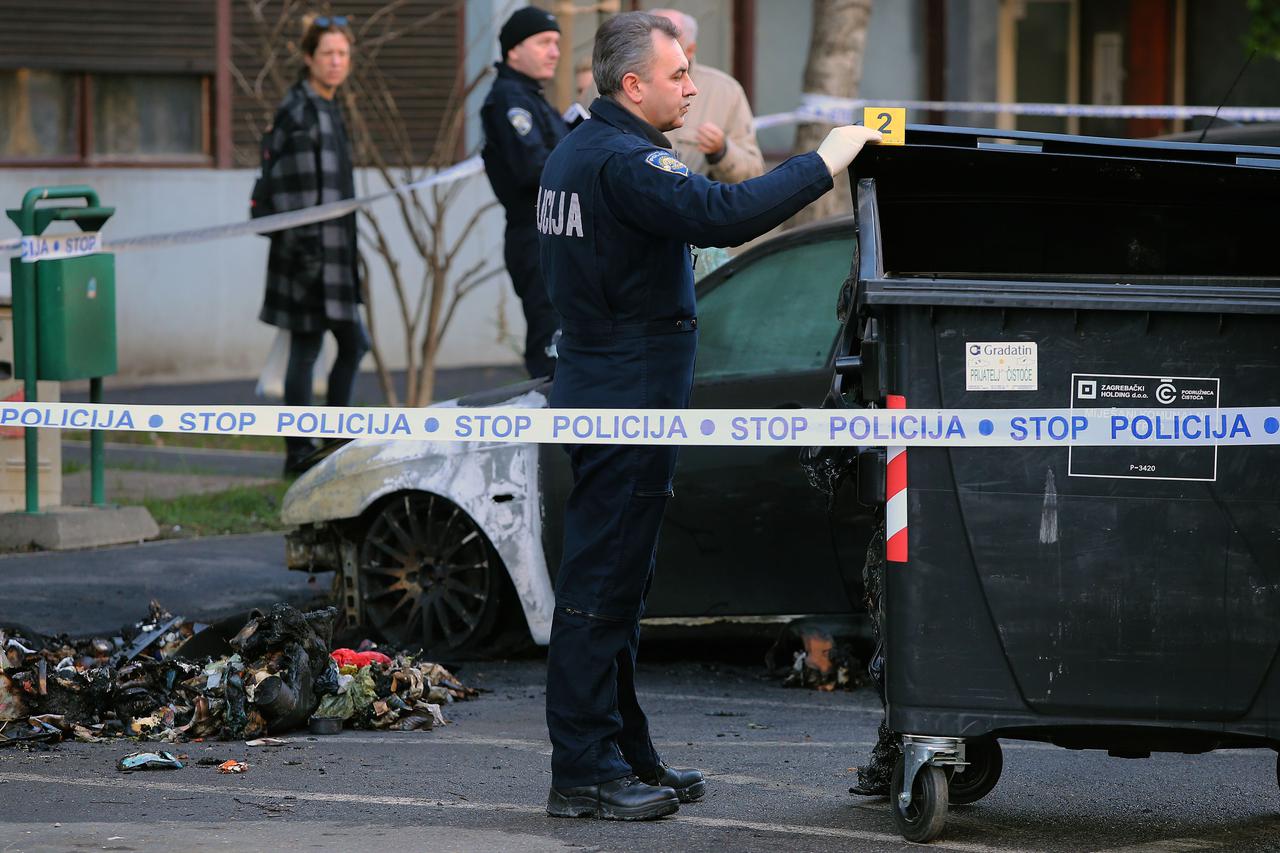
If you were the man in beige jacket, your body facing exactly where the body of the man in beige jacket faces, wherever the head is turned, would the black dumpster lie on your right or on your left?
on your left

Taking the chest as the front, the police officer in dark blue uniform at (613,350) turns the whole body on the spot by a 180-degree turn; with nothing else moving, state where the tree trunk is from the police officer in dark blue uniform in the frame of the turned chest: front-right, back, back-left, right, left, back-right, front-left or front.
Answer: right

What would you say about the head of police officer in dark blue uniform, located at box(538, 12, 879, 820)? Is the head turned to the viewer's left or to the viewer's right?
to the viewer's right

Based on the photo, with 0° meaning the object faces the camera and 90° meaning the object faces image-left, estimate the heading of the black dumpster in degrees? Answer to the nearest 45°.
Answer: approximately 0°

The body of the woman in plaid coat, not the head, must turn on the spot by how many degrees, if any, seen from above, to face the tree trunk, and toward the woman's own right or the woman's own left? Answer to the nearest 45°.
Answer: approximately 90° to the woman's own left

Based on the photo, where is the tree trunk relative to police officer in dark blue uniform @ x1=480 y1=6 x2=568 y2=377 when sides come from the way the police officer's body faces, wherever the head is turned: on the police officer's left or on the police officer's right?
on the police officer's left

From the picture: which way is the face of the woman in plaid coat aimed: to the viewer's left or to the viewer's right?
to the viewer's right

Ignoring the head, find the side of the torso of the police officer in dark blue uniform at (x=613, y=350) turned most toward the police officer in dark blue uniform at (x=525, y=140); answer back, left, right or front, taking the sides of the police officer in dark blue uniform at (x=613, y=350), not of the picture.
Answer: left

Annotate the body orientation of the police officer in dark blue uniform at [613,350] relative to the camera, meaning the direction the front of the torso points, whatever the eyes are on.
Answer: to the viewer's right
